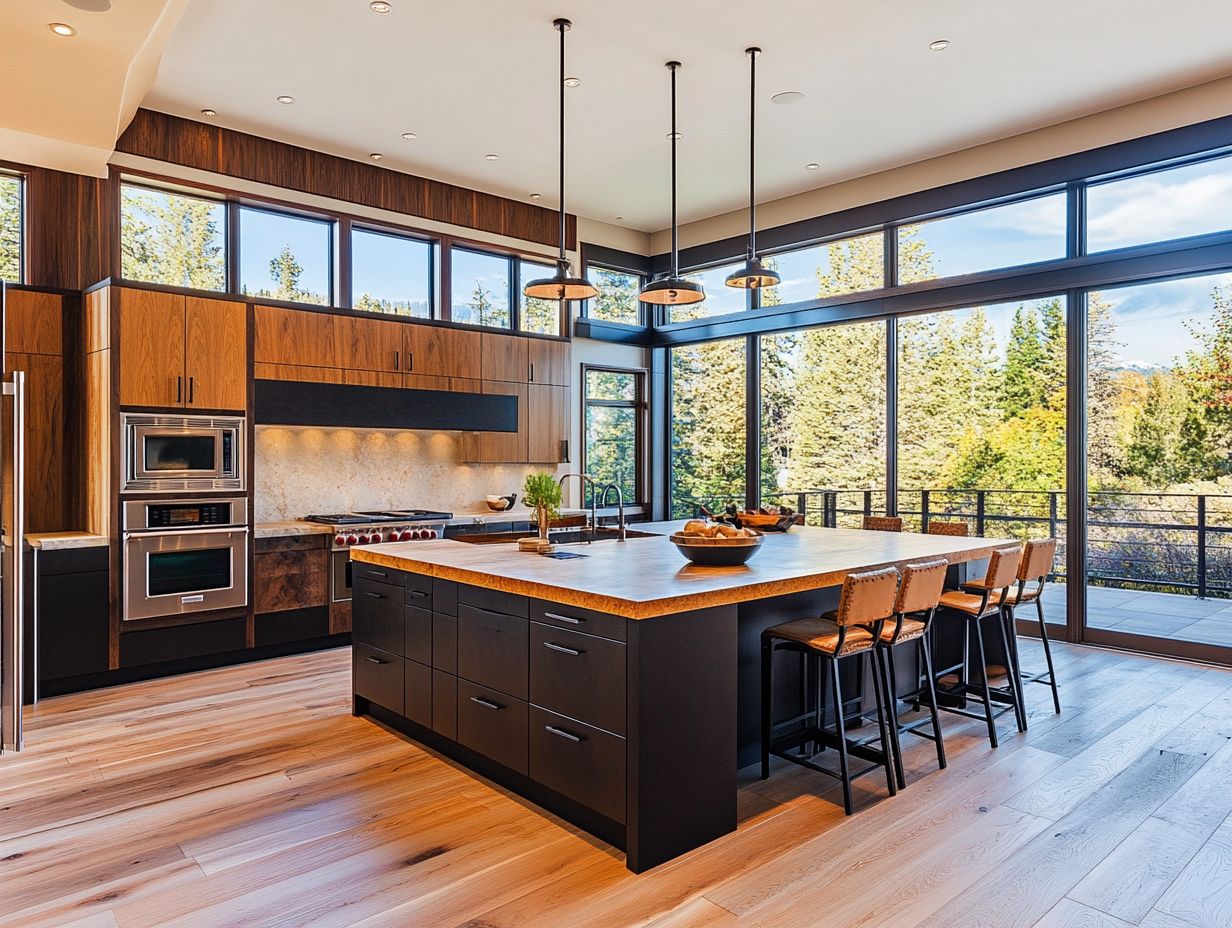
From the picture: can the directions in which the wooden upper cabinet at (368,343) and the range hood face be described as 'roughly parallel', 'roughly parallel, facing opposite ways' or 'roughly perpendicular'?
roughly parallel

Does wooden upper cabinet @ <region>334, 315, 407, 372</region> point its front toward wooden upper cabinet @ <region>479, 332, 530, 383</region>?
no

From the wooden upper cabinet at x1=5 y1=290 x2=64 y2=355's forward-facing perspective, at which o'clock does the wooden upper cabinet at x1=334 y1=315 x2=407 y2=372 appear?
the wooden upper cabinet at x1=334 y1=315 x2=407 y2=372 is roughly at 9 o'clock from the wooden upper cabinet at x1=5 y1=290 x2=64 y2=355.

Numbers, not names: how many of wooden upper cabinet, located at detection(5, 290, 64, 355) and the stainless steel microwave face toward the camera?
2

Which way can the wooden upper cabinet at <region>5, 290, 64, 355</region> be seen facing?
toward the camera

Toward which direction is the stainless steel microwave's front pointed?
toward the camera

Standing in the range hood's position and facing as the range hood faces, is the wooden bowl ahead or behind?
ahead

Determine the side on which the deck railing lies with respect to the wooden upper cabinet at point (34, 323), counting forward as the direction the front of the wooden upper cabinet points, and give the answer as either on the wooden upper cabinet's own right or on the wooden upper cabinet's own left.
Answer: on the wooden upper cabinet's own left

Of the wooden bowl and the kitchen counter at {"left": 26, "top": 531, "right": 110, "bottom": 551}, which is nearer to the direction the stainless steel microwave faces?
the wooden bowl

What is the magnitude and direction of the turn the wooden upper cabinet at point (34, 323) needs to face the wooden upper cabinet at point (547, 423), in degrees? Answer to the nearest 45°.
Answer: approximately 90° to its left

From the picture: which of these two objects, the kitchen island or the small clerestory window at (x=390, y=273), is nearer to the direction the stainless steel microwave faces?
the kitchen island

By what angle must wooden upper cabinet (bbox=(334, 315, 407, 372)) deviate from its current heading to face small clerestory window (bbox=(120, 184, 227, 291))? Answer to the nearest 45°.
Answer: approximately 135° to its right

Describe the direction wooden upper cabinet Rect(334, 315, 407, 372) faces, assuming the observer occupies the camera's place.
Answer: facing the viewer and to the right of the viewer

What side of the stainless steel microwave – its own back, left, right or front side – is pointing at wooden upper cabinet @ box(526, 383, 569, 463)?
left

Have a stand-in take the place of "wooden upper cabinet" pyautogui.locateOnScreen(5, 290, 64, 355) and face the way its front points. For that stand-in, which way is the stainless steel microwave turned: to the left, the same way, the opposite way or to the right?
the same way

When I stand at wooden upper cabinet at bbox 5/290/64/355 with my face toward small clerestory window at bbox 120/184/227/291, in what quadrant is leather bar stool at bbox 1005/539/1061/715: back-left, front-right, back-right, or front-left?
front-right

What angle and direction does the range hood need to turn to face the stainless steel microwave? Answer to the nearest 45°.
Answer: approximately 90° to its right
